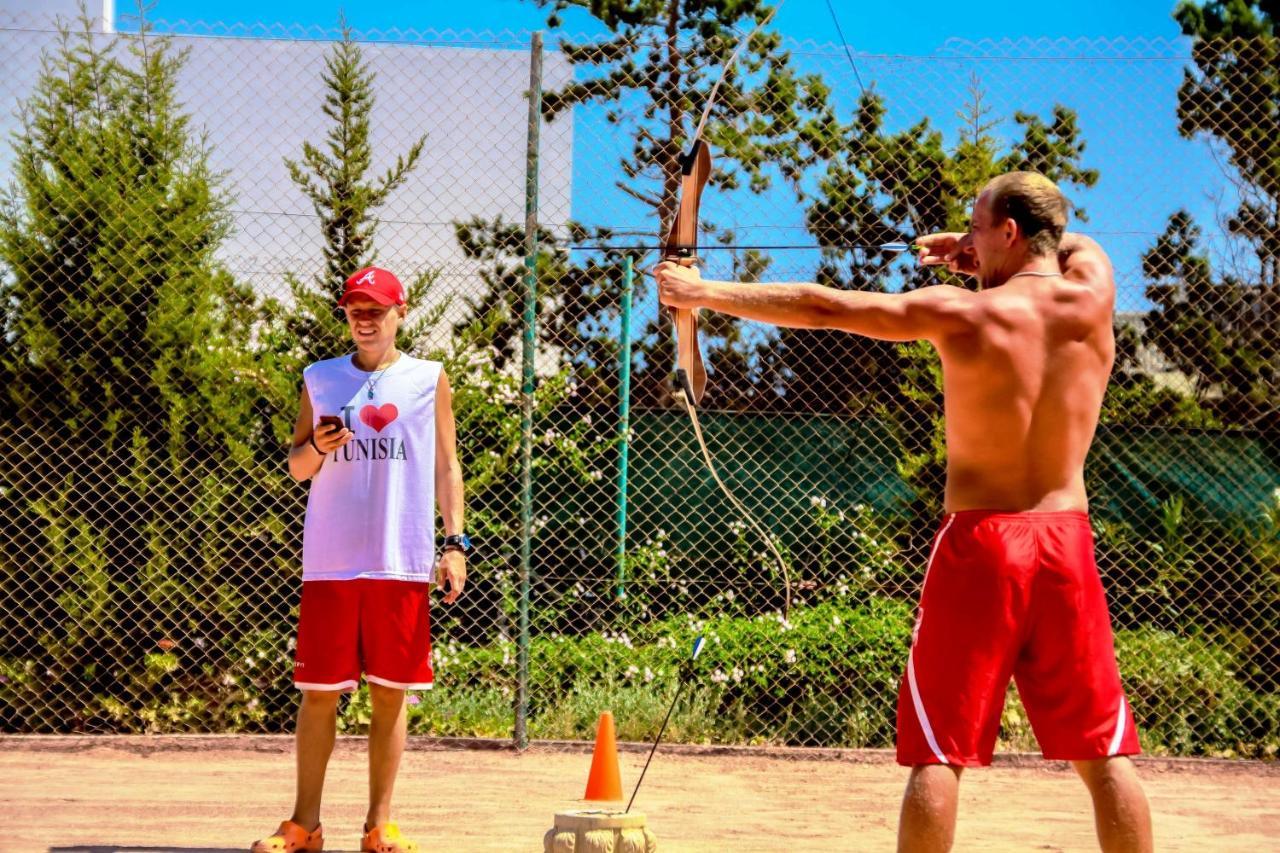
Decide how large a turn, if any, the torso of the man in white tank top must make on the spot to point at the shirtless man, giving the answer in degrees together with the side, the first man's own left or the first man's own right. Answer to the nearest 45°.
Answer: approximately 45° to the first man's own left

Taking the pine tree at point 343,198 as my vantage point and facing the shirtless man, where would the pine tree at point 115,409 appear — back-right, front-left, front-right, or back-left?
back-right

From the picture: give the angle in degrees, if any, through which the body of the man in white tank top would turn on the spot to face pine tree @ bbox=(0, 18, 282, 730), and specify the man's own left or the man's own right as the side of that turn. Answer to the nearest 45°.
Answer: approximately 135° to the man's own right

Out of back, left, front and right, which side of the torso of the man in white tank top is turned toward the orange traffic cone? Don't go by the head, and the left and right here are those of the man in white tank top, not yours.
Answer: left

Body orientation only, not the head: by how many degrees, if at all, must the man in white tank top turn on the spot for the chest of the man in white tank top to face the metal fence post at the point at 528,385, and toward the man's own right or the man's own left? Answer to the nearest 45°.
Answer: approximately 180°

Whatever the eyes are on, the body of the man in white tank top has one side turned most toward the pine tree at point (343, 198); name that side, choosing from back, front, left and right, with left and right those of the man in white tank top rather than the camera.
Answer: back

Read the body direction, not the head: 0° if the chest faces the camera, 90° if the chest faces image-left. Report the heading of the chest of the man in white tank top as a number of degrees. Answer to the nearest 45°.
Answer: approximately 0°
